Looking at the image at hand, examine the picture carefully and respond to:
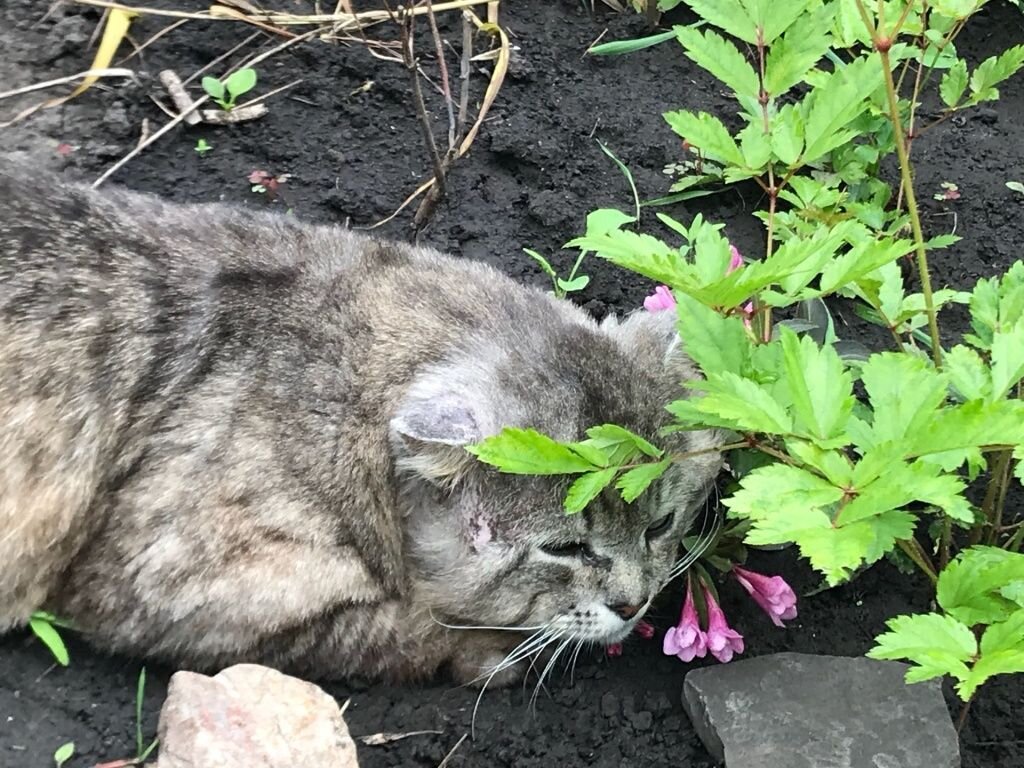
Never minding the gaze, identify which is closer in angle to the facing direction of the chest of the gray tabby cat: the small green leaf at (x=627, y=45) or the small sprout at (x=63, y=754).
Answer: the small green leaf

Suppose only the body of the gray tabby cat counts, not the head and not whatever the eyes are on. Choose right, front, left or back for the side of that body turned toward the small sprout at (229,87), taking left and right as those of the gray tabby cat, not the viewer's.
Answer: left

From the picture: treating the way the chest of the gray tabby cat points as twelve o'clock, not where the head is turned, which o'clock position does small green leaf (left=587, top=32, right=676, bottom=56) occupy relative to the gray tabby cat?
The small green leaf is roughly at 10 o'clock from the gray tabby cat.

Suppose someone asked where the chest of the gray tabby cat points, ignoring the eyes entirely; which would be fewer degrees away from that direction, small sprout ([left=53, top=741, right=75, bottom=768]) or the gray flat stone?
the gray flat stone

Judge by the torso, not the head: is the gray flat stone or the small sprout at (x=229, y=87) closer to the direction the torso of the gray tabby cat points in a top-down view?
the gray flat stone

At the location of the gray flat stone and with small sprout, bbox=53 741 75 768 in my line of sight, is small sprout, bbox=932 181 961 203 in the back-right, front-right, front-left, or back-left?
back-right

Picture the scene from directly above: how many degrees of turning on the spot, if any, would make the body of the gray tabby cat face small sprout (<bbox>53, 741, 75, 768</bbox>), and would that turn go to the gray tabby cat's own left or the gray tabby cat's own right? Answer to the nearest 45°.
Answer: approximately 135° to the gray tabby cat's own right

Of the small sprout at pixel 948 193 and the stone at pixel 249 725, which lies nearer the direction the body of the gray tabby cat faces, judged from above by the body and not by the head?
the small sprout

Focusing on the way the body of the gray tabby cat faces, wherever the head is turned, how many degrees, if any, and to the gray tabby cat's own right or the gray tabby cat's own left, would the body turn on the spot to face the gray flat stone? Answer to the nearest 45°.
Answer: approximately 45° to the gray tabby cat's own right

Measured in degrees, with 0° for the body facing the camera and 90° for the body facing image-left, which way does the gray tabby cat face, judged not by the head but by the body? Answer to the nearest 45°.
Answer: approximately 270°
